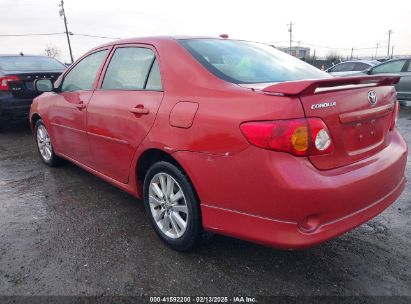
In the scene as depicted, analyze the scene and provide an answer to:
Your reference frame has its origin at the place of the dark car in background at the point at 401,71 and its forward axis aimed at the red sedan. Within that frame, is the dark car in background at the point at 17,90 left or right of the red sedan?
right

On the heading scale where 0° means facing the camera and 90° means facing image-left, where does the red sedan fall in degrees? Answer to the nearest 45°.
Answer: approximately 135°

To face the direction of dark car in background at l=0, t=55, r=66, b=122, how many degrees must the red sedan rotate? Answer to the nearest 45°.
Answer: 0° — it already faces it

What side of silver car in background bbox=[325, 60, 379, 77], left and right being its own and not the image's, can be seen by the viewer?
left

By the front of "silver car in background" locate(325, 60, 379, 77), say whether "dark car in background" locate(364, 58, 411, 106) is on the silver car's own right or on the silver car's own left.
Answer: on the silver car's own left
